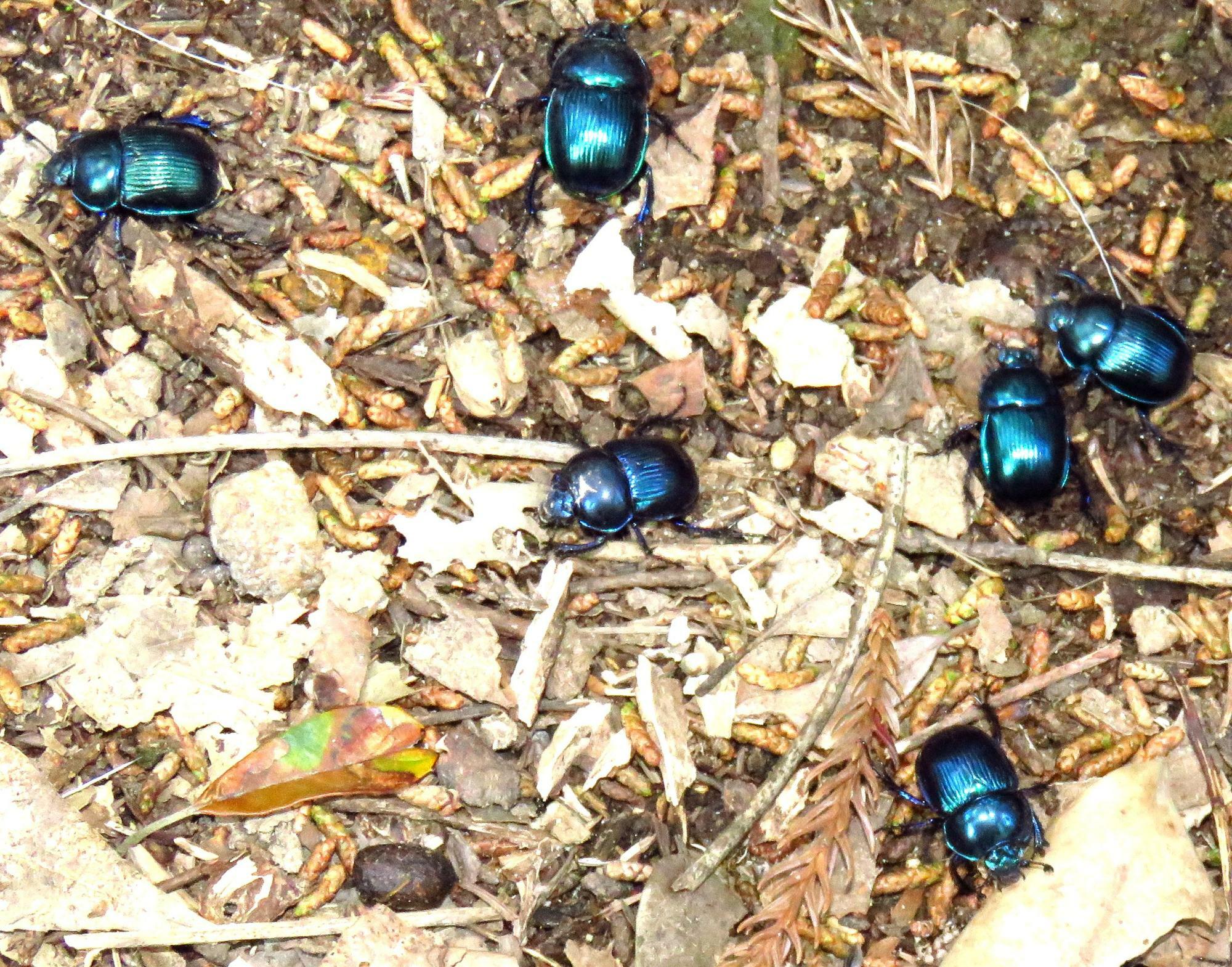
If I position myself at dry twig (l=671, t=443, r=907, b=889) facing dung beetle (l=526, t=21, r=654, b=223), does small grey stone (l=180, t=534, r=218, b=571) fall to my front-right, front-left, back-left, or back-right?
front-left

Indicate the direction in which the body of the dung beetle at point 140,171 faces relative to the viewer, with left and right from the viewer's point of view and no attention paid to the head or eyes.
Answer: facing to the left of the viewer

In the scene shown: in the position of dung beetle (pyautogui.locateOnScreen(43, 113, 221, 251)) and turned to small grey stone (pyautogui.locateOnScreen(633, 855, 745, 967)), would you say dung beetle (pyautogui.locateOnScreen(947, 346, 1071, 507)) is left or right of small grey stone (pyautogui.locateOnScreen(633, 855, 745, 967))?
left

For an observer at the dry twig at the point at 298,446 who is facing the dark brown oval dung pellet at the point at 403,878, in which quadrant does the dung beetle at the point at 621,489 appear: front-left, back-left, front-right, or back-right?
front-left

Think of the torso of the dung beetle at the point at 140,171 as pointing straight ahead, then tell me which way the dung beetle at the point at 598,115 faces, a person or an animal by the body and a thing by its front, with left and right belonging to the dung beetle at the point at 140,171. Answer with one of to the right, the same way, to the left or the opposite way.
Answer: to the right

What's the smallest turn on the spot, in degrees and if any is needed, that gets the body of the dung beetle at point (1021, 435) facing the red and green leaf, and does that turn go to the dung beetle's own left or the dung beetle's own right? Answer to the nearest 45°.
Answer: approximately 135° to the dung beetle's own left

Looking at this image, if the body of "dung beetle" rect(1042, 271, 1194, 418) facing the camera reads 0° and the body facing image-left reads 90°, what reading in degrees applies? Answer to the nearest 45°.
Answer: approximately 135°

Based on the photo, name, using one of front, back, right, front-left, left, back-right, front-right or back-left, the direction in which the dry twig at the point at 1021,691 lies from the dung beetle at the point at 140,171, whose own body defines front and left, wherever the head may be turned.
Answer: back-left

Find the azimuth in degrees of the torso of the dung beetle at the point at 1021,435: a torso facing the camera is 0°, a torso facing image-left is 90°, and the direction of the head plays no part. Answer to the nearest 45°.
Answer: approximately 180°

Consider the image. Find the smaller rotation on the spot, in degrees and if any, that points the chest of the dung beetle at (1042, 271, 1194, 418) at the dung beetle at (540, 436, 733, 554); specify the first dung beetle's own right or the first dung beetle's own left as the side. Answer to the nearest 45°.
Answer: approximately 90° to the first dung beetle's own left

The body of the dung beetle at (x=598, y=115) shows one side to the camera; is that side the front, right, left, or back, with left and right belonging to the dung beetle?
back

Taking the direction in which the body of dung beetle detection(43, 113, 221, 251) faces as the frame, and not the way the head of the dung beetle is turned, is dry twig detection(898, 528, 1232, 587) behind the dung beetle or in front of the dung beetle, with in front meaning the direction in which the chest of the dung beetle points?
behind
